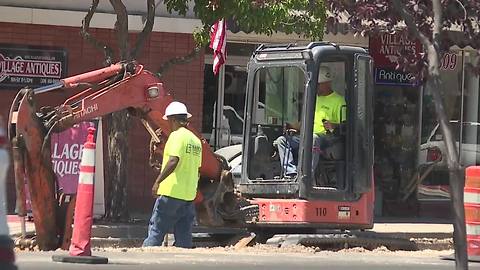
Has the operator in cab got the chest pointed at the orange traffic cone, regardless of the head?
yes

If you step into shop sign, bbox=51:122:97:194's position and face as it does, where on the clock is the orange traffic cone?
The orange traffic cone is roughly at 12 o'clock from the shop sign.

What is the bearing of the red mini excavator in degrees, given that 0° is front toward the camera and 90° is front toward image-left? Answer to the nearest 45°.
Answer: approximately 45°

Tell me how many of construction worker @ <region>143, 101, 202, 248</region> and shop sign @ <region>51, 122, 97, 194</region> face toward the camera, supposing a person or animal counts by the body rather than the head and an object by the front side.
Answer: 1

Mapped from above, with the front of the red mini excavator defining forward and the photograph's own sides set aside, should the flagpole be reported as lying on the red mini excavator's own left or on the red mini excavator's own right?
on the red mini excavator's own right
